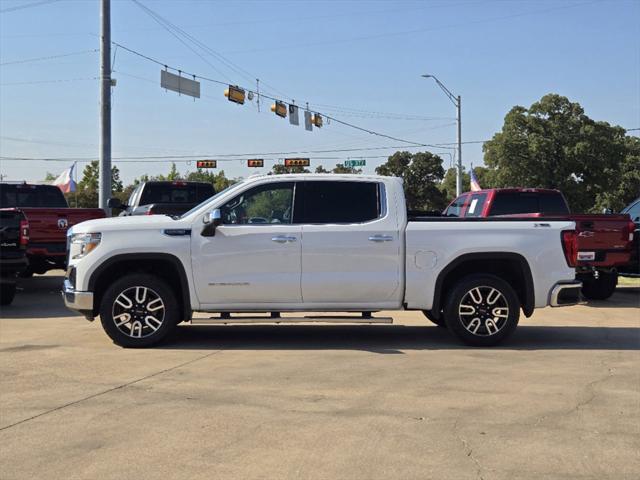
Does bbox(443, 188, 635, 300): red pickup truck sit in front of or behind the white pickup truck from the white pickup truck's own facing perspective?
behind

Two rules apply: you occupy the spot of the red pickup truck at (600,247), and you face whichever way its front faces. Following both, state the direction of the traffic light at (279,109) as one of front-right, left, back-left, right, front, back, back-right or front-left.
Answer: front

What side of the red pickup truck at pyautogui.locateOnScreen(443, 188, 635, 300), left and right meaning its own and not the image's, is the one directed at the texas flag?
front

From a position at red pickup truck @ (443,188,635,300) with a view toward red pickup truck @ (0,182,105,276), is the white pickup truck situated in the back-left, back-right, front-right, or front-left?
front-left

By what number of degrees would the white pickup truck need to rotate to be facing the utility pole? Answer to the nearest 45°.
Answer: approximately 45° to its right

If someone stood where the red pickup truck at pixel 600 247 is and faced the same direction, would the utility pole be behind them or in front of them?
in front

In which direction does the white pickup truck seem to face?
to the viewer's left

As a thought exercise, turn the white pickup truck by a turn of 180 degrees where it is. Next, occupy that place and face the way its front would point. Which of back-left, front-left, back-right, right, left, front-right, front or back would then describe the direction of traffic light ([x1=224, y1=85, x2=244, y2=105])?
left

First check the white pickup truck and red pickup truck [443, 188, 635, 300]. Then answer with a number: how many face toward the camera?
0

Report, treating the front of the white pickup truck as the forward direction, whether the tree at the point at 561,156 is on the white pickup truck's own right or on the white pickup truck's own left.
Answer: on the white pickup truck's own right

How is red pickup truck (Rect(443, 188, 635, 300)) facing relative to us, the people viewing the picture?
facing away from the viewer and to the left of the viewer

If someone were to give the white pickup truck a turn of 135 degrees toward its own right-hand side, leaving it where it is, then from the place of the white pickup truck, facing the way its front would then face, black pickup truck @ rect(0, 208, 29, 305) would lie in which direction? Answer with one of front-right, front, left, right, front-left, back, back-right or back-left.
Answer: left

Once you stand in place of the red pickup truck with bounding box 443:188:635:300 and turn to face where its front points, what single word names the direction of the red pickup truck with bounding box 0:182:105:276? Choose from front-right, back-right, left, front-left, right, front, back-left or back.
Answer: front-left
